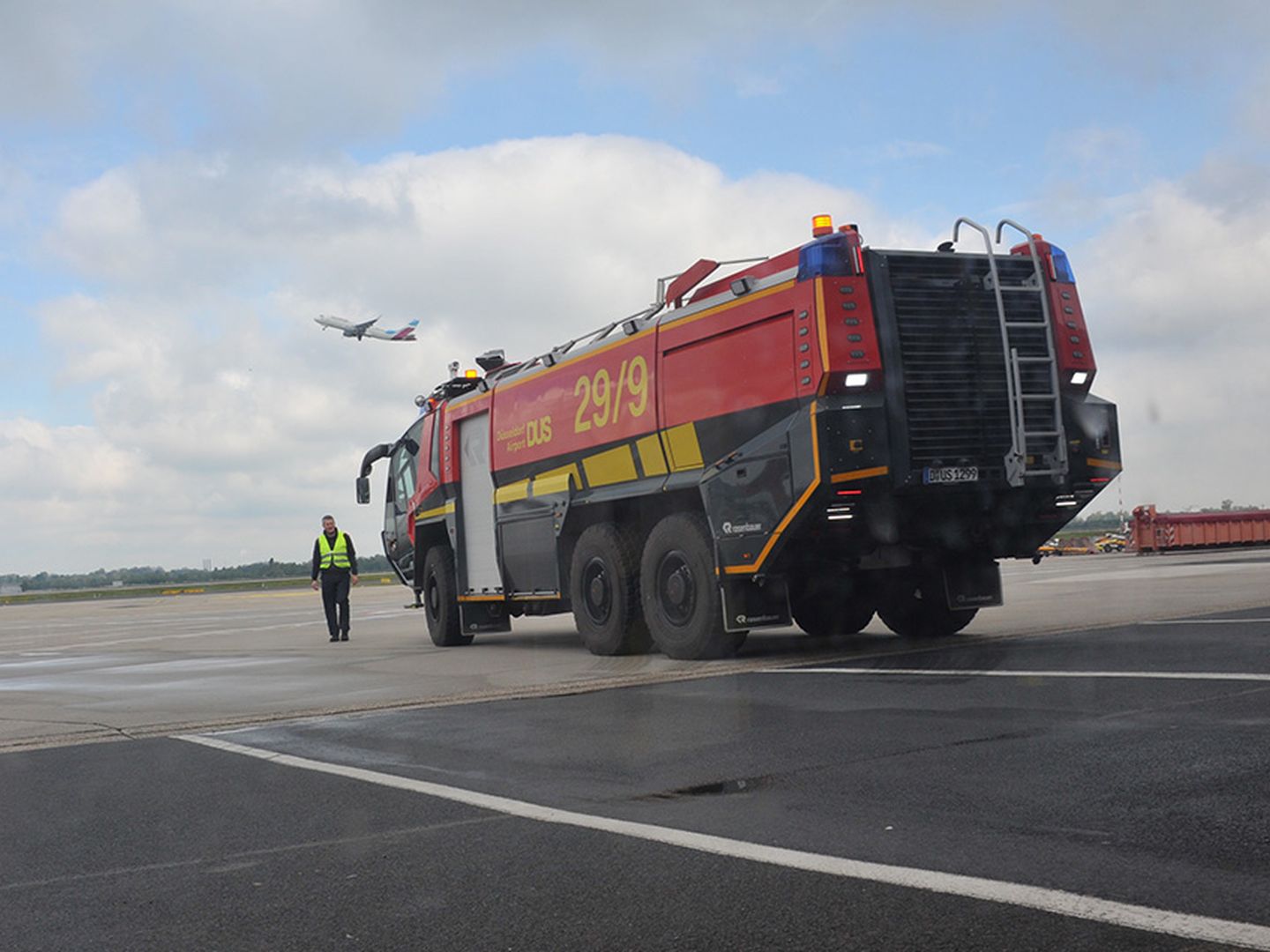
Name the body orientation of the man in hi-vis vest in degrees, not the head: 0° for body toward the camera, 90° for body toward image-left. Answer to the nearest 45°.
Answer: approximately 0°

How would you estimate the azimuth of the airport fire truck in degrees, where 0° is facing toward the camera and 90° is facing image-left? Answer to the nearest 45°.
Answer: approximately 135°

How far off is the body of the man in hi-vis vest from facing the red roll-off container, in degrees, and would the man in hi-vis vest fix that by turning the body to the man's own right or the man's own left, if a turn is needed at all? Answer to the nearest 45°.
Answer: approximately 135° to the man's own left

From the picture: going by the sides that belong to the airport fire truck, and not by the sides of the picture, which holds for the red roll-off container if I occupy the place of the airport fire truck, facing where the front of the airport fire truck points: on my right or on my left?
on my right
